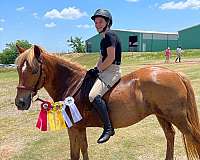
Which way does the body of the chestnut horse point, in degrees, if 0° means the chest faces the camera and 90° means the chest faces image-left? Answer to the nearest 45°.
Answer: approximately 90°
